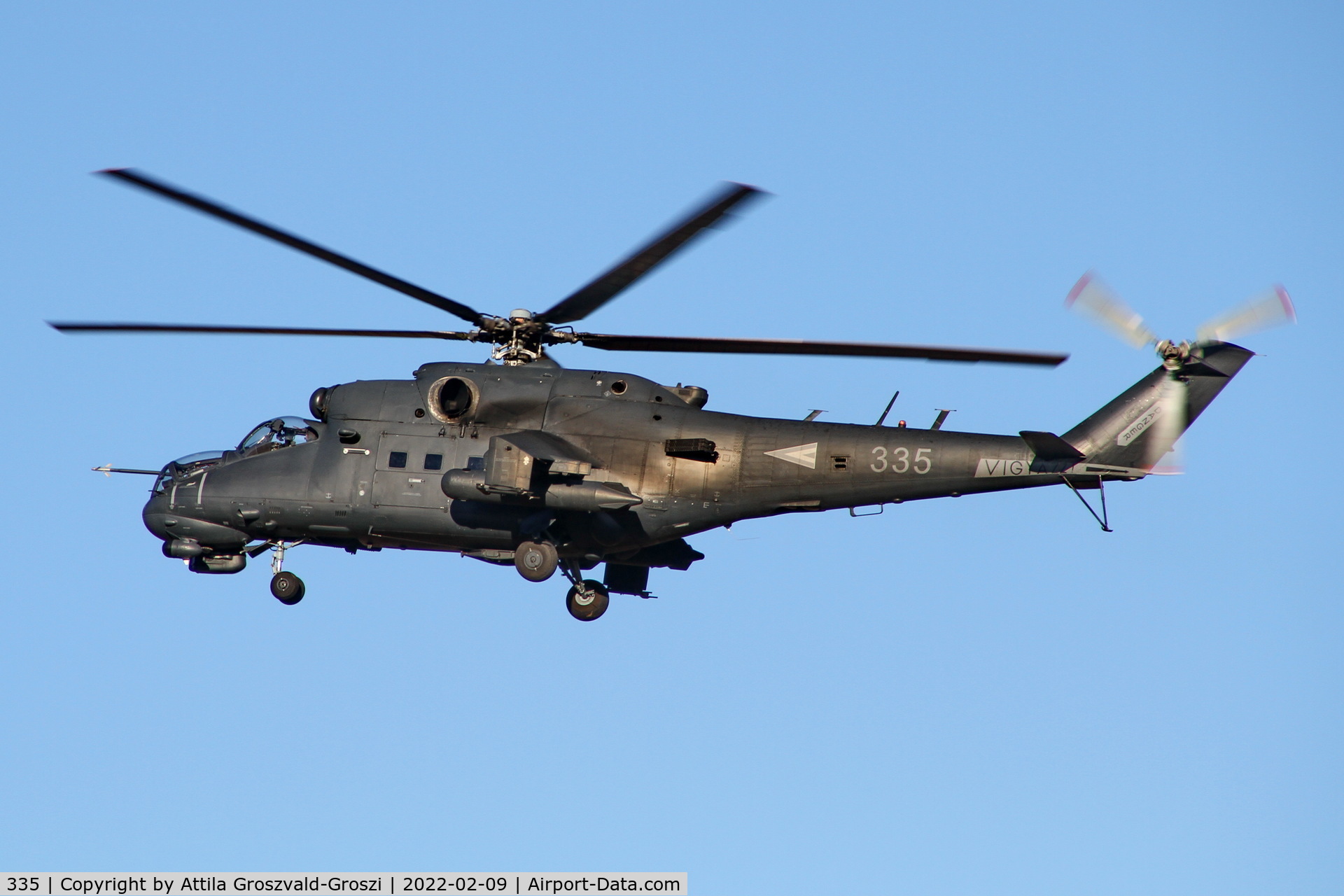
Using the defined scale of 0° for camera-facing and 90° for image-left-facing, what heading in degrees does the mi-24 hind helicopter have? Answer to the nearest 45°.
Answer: approximately 90°
